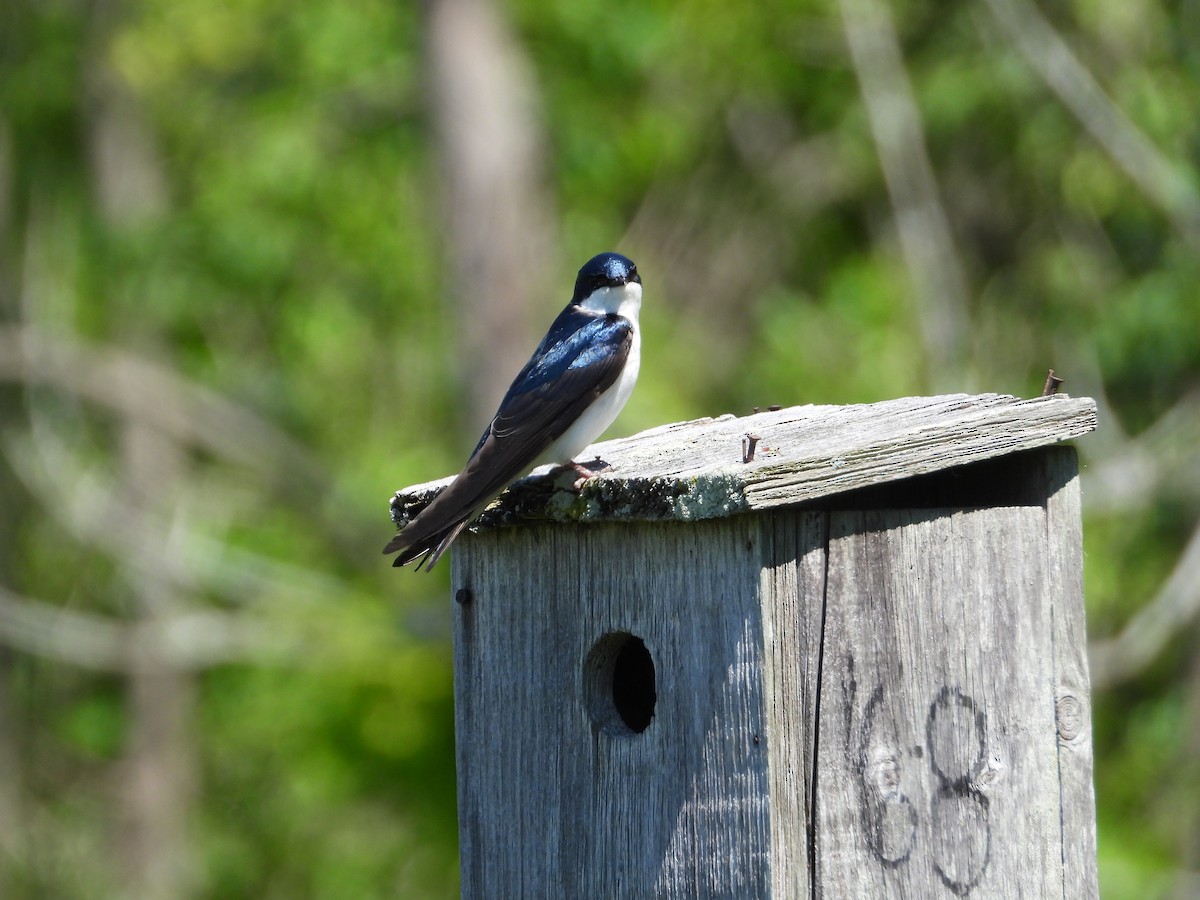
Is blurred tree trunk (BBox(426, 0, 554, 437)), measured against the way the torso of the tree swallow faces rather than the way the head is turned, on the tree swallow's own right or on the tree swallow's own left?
on the tree swallow's own left

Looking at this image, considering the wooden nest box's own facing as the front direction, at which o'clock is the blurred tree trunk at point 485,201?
The blurred tree trunk is roughly at 4 o'clock from the wooden nest box.

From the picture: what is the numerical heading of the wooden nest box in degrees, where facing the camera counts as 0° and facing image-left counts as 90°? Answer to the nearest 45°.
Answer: approximately 45°

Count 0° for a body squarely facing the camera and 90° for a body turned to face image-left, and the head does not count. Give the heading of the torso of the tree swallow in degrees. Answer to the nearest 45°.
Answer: approximately 270°
